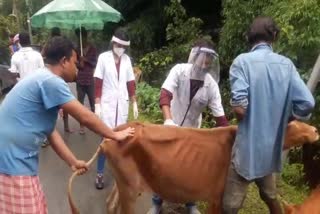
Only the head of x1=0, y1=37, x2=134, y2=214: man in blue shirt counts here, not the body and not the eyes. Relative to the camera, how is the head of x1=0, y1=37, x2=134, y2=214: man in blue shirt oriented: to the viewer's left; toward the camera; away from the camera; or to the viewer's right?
to the viewer's right

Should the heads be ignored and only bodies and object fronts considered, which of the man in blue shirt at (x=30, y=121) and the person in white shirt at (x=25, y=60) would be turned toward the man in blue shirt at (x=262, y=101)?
the man in blue shirt at (x=30, y=121)

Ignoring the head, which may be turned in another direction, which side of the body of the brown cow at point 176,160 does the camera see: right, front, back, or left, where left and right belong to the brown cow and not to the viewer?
right

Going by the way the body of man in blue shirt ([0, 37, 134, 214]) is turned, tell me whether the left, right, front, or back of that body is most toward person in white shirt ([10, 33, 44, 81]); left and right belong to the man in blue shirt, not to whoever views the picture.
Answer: left

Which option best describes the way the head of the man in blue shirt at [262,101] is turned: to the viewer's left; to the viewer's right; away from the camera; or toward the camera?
away from the camera

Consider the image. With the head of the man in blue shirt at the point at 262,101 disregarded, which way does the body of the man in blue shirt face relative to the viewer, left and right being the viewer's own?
facing away from the viewer

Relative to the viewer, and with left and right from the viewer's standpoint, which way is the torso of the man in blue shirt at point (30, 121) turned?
facing to the right of the viewer

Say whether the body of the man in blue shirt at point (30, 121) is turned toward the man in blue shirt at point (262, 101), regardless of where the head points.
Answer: yes
